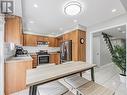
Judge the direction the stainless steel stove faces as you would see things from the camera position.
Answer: facing the viewer

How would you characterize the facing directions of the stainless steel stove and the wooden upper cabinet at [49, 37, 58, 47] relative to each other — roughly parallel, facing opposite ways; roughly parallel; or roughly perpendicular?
roughly parallel

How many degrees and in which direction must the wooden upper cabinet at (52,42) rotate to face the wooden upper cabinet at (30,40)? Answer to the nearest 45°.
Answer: approximately 45° to its right

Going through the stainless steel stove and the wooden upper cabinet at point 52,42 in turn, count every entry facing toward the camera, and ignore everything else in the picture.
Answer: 2

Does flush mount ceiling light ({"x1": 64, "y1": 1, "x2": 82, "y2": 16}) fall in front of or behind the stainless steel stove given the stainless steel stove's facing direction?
in front

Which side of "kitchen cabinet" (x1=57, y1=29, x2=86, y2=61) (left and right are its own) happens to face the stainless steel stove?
right

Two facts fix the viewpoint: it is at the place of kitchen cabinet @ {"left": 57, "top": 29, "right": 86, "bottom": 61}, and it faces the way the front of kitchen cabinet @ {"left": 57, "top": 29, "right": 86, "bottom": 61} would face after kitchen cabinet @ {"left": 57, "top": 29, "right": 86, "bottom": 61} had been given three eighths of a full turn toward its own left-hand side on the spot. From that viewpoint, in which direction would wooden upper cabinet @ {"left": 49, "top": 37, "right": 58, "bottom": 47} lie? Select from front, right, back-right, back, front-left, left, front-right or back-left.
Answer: back-left

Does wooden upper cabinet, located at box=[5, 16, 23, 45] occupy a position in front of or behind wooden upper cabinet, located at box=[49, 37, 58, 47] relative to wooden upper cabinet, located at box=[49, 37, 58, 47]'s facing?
in front

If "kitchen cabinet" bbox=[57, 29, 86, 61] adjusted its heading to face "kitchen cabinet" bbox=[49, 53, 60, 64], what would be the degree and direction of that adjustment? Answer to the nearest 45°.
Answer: approximately 90° to its right

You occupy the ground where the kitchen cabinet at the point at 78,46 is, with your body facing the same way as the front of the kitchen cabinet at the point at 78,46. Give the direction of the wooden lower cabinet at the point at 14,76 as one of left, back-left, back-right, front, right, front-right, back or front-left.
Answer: front

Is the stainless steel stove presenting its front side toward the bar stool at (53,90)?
yes

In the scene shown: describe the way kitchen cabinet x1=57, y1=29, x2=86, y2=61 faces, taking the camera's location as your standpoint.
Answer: facing the viewer and to the left of the viewer

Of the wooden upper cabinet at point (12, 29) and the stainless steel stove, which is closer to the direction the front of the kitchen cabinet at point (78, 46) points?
the wooden upper cabinet

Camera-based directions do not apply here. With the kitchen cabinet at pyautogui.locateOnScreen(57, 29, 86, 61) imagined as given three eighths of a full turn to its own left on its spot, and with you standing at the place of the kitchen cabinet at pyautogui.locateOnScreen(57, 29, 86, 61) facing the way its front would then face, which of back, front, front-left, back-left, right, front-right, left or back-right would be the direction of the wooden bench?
right

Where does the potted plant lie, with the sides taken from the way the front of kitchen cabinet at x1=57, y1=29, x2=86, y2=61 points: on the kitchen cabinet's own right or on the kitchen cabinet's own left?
on the kitchen cabinet's own left

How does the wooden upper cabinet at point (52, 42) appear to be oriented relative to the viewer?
toward the camera
